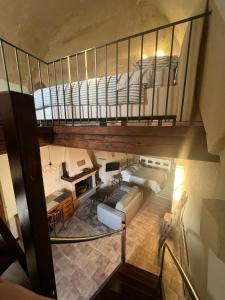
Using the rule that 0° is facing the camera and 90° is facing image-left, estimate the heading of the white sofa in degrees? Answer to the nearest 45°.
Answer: approximately 135°

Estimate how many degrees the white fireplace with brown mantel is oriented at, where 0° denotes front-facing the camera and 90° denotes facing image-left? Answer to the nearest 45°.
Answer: approximately 315°

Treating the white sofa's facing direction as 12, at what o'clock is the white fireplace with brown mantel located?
The white fireplace with brown mantel is roughly at 12 o'clock from the white sofa.

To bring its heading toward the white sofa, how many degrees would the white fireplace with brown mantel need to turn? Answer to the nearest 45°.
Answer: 0° — it already faces it

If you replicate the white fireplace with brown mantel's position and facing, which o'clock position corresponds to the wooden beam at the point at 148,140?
The wooden beam is roughly at 1 o'clock from the white fireplace with brown mantel.

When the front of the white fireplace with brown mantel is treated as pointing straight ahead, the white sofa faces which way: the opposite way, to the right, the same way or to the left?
the opposite way

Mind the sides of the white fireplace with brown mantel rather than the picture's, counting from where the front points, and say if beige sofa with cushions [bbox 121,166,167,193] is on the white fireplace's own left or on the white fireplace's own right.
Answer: on the white fireplace's own left
